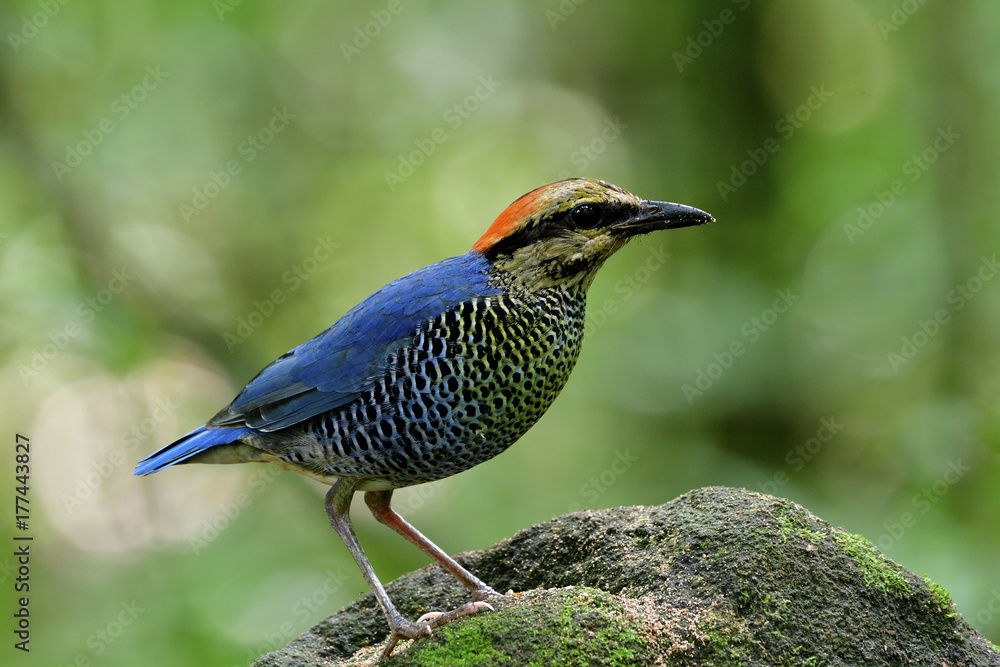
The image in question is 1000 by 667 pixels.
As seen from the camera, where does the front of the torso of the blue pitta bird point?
to the viewer's right
